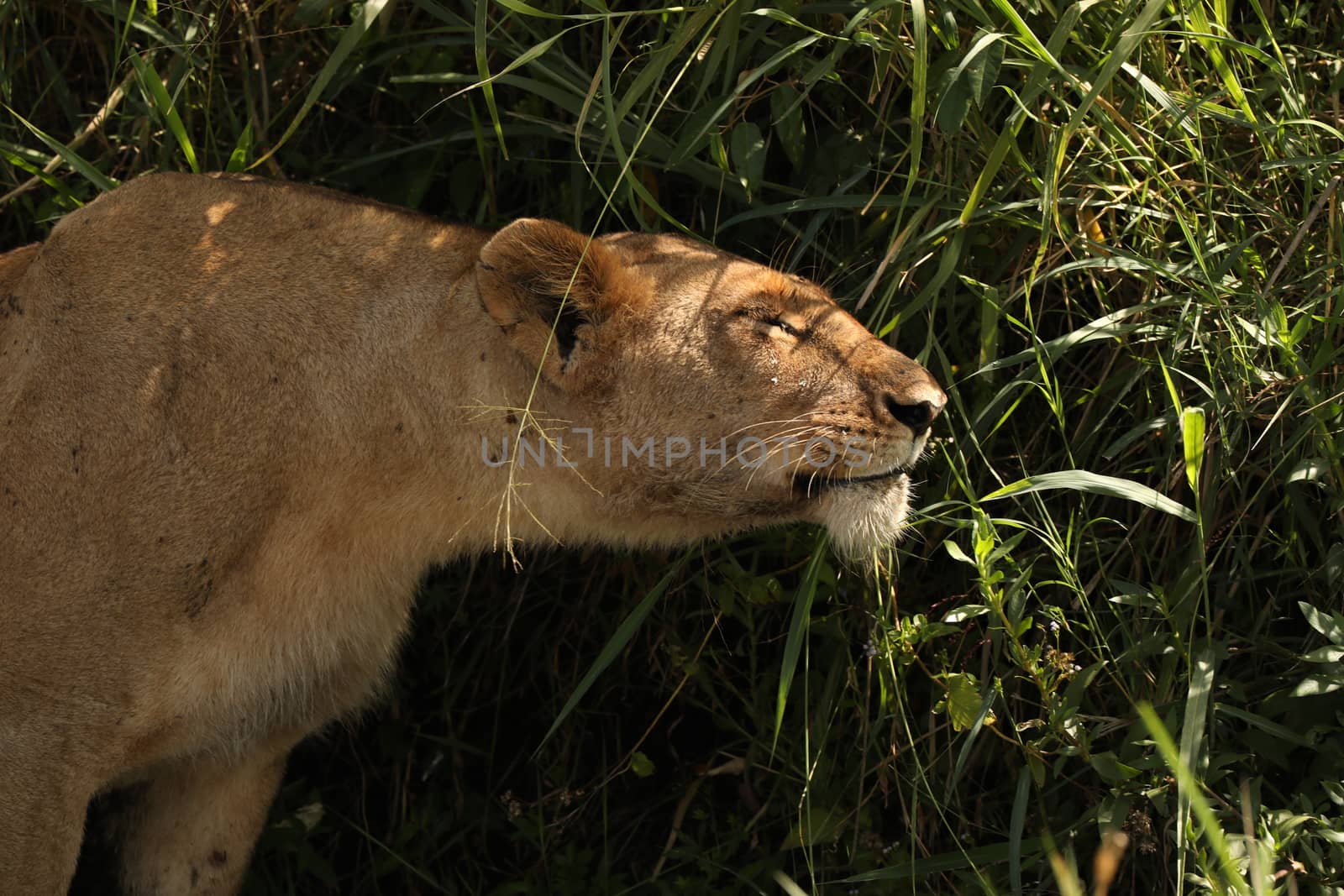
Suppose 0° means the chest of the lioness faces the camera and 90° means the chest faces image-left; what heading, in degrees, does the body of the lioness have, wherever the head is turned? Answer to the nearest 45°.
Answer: approximately 270°

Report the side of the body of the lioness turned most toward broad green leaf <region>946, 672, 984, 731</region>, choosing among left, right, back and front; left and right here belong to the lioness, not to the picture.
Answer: front

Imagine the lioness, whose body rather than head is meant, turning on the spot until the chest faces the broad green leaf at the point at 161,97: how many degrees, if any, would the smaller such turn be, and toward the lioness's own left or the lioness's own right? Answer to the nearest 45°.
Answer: approximately 135° to the lioness's own left

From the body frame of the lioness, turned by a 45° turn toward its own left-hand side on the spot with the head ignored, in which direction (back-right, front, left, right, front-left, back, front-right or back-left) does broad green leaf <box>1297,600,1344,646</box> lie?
front-right

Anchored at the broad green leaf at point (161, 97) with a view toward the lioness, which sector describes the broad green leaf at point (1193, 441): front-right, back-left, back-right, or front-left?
front-left

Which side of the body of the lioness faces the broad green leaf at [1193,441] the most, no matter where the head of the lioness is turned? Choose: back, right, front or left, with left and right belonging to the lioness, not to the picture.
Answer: front

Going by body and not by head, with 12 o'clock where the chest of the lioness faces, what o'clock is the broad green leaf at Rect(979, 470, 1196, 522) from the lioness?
The broad green leaf is roughly at 12 o'clock from the lioness.

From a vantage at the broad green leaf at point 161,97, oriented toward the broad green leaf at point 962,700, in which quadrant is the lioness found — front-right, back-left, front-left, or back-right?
front-right
